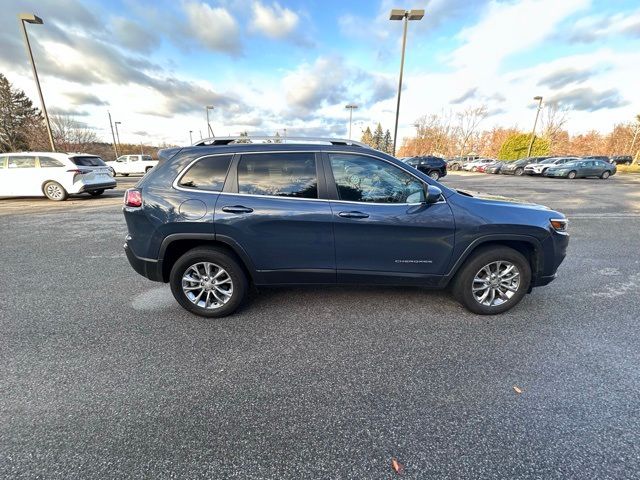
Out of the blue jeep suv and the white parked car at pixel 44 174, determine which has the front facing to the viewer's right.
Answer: the blue jeep suv

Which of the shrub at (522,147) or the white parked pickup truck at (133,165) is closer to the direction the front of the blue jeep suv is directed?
the shrub

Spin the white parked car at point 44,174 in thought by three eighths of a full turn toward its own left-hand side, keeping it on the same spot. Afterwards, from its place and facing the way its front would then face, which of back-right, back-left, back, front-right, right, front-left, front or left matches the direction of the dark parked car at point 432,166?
left

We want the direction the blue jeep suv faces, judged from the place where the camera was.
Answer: facing to the right of the viewer

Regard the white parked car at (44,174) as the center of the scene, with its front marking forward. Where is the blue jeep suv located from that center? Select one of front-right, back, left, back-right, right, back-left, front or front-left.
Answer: back-left

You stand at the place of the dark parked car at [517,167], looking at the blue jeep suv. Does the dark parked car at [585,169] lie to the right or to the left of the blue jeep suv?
left

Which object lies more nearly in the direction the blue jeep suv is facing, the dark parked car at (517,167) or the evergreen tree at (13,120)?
the dark parked car

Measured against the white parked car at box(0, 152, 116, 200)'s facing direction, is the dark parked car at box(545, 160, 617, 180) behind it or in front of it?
behind

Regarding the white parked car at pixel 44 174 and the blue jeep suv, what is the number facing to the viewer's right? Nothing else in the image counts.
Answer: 1

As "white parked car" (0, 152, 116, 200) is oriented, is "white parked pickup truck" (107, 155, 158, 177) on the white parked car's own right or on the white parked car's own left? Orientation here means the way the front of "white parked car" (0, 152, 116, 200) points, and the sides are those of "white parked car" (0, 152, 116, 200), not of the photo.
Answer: on the white parked car's own right

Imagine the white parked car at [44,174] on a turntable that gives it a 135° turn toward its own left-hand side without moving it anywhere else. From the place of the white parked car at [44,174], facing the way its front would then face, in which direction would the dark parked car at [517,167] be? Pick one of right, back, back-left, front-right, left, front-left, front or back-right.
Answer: left

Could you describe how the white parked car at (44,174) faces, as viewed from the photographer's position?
facing away from the viewer and to the left of the viewer

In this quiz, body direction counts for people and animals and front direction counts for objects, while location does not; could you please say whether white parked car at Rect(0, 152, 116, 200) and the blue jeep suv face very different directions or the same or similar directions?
very different directions
